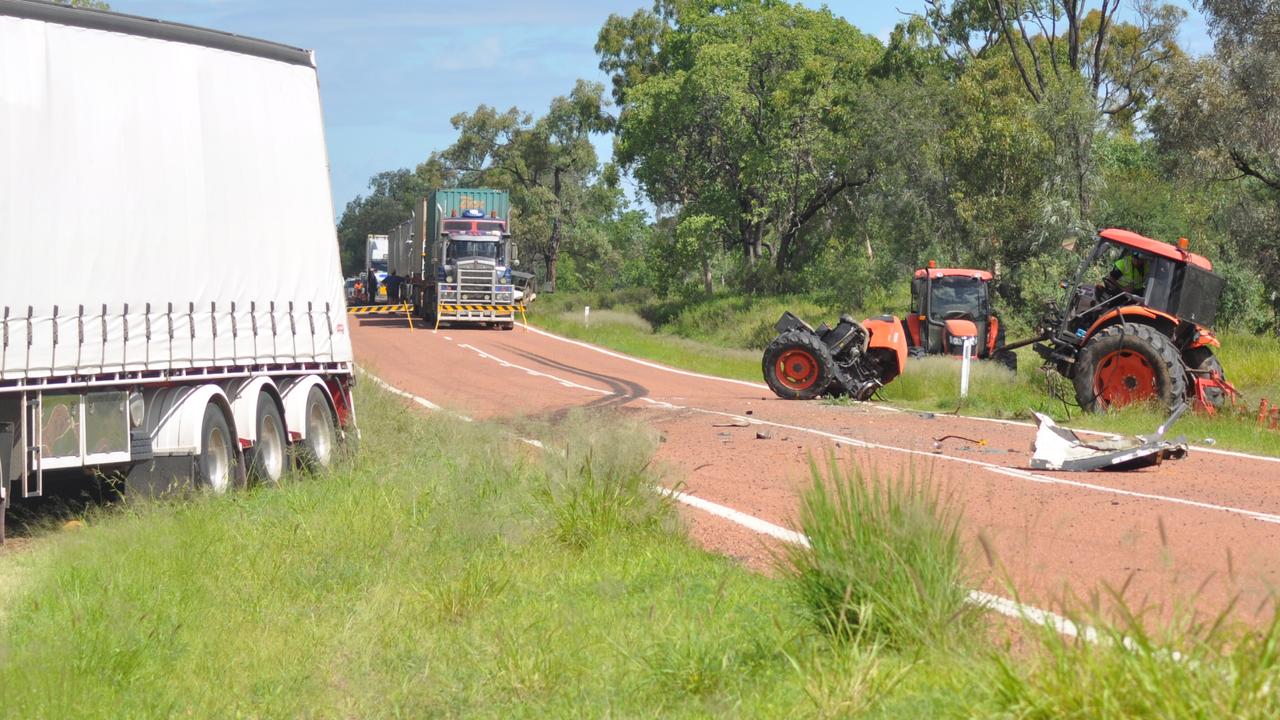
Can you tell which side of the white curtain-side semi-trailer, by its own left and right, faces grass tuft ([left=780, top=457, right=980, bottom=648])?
left

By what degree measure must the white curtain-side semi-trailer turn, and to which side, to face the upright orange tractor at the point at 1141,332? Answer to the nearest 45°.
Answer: approximately 135° to its left

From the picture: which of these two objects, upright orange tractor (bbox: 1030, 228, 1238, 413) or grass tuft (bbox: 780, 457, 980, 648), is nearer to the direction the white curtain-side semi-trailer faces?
the grass tuft

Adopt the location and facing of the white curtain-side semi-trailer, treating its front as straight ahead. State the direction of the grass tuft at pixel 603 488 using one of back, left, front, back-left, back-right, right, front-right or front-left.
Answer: left

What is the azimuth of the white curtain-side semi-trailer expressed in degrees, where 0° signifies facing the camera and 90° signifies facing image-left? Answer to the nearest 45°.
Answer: approximately 45°
